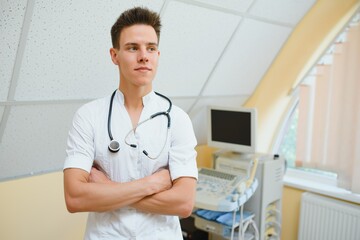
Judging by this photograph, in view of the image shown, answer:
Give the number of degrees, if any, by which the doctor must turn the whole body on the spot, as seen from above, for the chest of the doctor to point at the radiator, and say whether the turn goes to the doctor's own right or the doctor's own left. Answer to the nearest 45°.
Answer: approximately 135° to the doctor's own left

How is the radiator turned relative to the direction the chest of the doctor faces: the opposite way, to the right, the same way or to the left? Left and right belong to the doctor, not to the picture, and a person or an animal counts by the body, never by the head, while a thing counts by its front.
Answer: to the right

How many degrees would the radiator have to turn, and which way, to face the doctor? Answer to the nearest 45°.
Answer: approximately 45° to its left

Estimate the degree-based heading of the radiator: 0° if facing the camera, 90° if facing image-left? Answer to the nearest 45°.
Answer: approximately 45°

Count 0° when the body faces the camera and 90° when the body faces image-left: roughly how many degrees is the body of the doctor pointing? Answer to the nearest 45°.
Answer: approximately 0°

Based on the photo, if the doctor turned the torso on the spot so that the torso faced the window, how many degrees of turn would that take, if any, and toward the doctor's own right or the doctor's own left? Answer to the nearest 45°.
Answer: approximately 135° to the doctor's own left
